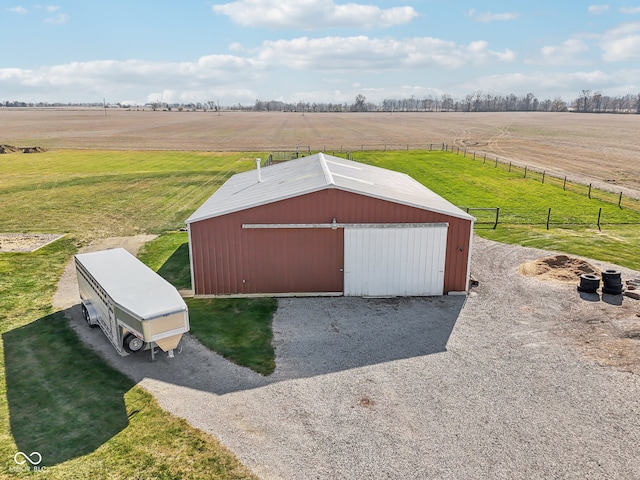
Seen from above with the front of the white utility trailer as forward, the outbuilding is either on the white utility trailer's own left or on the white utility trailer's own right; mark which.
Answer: on the white utility trailer's own left

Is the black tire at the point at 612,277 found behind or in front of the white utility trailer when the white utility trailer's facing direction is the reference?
in front

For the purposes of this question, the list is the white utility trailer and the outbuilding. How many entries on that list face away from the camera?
0

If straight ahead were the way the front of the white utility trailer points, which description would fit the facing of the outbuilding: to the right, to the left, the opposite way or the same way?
to the right

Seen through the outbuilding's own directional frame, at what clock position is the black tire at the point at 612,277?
The black tire is roughly at 9 o'clock from the outbuilding.

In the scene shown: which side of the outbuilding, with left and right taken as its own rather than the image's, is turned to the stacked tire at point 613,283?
left

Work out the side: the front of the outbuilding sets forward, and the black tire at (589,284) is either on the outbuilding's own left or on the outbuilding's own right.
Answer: on the outbuilding's own left

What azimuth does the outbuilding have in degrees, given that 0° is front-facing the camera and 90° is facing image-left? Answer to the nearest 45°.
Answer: approximately 0°

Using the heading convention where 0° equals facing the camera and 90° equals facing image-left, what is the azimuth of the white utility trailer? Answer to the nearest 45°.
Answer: approximately 315°

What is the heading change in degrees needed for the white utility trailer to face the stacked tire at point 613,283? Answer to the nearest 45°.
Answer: approximately 45° to its left
